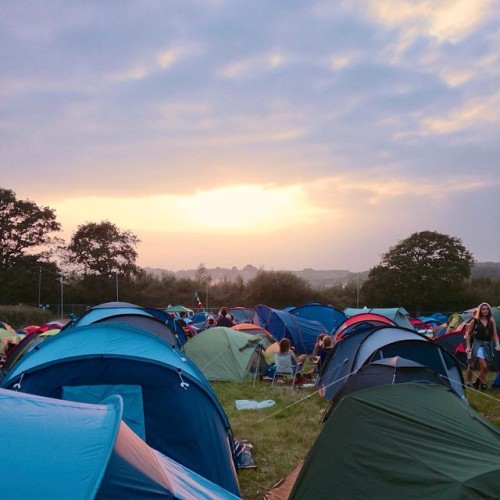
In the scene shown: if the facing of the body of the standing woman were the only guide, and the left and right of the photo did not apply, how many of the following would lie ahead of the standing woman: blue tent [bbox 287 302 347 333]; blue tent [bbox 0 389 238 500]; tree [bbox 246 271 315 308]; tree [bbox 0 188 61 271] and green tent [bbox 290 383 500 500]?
2

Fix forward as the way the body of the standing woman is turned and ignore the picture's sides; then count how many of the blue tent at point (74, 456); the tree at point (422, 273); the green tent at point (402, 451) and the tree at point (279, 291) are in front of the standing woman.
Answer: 2

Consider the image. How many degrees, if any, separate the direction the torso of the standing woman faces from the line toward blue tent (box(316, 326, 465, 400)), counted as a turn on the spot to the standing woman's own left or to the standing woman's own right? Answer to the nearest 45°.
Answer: approximately 45° to the standing woman's own right

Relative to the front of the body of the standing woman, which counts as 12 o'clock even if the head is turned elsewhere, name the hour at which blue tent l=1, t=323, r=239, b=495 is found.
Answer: The blue tent is roughly at 1 o'clock from the standing woman.

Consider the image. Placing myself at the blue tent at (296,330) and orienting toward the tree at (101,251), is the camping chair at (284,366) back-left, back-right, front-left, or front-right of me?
back-left

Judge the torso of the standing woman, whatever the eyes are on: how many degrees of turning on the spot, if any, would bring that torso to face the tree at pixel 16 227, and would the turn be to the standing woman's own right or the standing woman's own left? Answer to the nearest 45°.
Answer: approximately 135° to the standing woman's own right

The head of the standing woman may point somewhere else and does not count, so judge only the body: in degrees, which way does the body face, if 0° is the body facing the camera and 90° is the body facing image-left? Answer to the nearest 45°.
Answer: approximately 0°

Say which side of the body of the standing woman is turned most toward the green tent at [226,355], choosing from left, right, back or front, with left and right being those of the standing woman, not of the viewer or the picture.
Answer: right

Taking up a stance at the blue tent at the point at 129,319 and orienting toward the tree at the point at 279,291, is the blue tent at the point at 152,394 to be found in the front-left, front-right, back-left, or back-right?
back-right

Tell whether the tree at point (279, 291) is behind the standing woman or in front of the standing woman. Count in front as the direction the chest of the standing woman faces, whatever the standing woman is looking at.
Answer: behind

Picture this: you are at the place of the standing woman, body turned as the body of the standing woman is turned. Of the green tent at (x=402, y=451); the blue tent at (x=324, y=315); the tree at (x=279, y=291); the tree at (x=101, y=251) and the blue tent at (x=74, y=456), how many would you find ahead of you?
2

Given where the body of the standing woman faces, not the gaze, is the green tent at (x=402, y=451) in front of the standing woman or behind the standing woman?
in front

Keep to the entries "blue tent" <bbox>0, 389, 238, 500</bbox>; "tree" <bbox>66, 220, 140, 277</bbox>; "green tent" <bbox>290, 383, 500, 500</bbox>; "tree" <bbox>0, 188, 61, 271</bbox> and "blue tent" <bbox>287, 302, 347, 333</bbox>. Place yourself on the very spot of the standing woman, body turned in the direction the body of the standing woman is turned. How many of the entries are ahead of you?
2

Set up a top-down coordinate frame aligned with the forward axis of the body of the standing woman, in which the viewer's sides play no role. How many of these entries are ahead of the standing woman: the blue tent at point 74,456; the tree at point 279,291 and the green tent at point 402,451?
2
